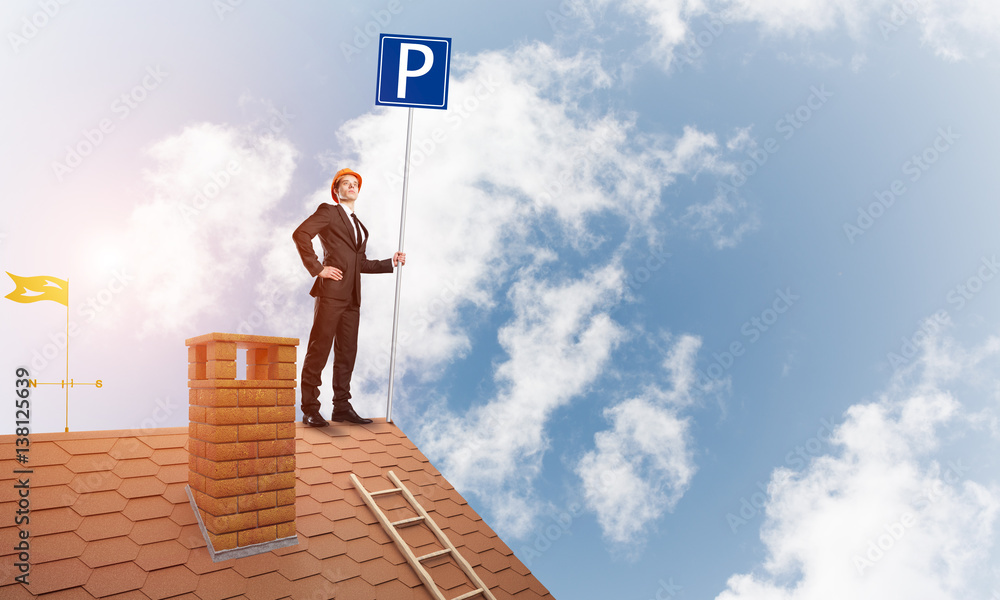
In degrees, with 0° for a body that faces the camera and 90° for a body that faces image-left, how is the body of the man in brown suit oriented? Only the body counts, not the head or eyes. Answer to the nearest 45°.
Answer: approximately 315°

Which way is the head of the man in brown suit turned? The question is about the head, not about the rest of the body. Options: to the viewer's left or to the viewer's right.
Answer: to the viewer's right

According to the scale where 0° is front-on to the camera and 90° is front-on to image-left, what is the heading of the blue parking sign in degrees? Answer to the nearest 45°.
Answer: approximately 0°
